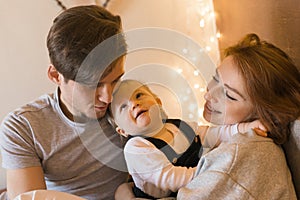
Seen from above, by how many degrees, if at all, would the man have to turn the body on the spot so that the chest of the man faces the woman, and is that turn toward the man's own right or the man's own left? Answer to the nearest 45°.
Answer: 0° — they already face them

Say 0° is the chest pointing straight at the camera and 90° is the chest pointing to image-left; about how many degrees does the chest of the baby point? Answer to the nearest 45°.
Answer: approximately 315°

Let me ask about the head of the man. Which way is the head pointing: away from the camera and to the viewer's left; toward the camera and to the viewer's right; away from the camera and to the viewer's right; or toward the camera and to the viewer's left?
toward the camera and to the viewer's right

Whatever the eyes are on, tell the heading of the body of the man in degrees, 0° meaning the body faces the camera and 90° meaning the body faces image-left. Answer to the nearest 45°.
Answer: approximately 315°
